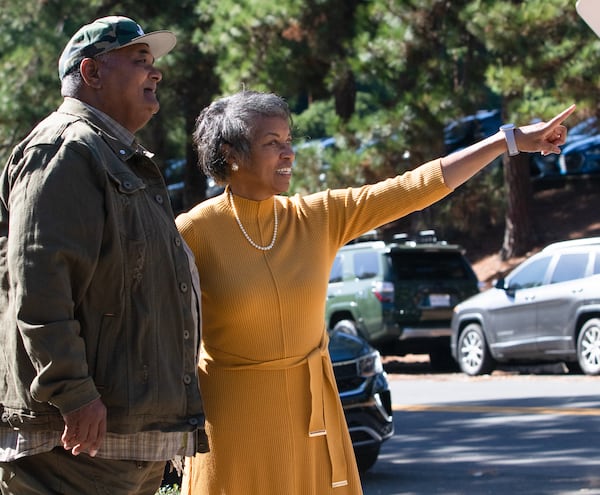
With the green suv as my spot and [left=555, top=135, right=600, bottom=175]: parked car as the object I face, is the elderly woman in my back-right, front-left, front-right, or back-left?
back-right

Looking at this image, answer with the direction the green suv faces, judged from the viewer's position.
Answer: facing away from the viewer and to the left of the viewer

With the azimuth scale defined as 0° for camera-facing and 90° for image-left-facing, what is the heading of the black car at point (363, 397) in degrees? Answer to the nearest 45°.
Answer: approximately 315°

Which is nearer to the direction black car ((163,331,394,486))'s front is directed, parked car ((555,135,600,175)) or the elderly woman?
the elderly woman

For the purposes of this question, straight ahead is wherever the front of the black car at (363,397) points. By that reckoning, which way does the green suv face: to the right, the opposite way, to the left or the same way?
the opposite way

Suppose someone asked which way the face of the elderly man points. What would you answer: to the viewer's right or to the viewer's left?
to the viewer's right

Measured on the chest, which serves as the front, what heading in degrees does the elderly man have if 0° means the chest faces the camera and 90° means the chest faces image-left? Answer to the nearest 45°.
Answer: approximately 270°

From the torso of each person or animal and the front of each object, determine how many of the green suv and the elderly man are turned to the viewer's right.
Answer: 1

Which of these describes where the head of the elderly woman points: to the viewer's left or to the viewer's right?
to the viewer's right
